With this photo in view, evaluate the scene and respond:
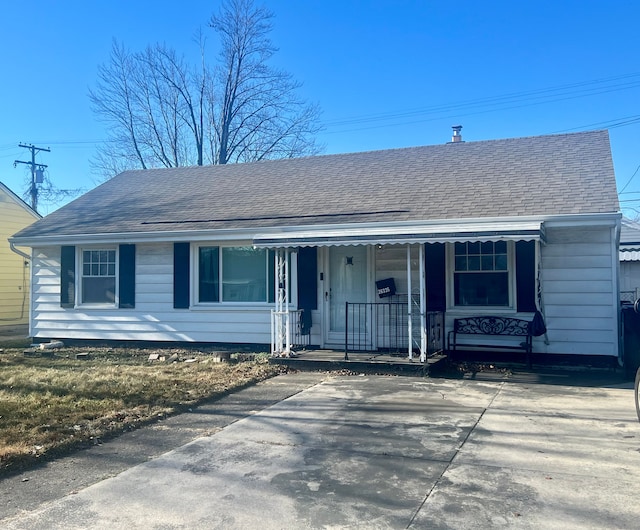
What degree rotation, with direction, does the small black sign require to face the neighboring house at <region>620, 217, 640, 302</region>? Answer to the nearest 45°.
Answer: approximately 135° to its left

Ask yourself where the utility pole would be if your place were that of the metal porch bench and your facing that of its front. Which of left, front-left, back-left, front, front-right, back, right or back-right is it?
back-right

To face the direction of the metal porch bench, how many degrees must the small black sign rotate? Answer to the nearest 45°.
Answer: approximately 90° to its left

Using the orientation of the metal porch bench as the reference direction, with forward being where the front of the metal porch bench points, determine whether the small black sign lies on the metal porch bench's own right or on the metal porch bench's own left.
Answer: on the metal porch bench's own right

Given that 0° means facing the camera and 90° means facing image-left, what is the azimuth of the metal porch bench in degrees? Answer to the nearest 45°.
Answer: approximately 0°

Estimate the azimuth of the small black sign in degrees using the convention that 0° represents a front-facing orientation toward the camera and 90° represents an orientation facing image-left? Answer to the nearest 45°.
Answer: approximately 0°

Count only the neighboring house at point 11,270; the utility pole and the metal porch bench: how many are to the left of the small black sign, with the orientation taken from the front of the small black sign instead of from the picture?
1

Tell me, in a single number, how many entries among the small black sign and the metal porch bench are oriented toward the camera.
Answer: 2

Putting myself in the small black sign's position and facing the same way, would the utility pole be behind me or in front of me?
behind
